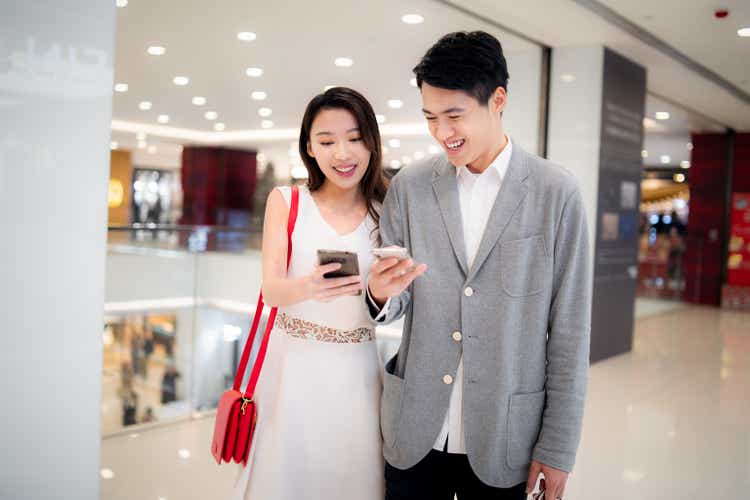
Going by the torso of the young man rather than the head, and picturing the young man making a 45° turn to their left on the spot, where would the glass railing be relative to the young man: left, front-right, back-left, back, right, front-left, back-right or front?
back-right

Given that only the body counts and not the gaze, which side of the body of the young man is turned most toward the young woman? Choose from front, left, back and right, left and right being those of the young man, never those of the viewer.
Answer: right

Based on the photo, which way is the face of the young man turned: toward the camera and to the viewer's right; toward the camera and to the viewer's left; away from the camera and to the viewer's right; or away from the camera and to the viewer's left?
toward the camera and to the viewer's left

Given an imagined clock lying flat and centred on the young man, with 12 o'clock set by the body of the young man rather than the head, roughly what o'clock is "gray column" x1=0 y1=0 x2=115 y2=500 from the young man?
The gray column is roughly at 2 o'clock from the young man.
